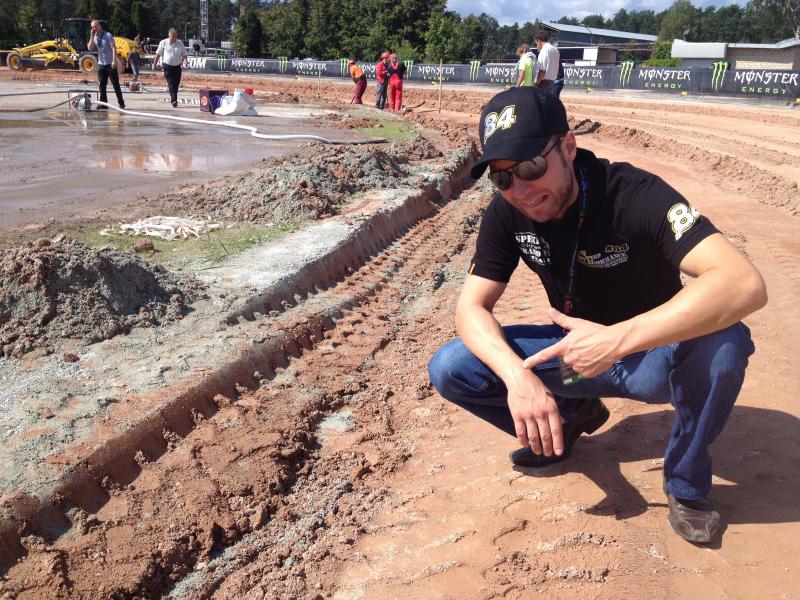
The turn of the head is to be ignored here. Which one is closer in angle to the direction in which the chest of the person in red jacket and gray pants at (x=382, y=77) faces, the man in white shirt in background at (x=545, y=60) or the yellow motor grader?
the man in white shirt in background

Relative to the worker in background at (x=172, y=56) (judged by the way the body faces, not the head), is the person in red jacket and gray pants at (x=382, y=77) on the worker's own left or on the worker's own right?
on the worker's own left

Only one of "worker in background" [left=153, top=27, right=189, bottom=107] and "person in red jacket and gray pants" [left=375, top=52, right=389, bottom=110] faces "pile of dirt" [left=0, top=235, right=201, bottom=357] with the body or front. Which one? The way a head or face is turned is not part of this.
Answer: the worker in background

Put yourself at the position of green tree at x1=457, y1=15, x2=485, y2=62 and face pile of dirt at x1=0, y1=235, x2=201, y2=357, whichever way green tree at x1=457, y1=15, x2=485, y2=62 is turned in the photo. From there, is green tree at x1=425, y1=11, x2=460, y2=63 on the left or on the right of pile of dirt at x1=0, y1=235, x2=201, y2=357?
right

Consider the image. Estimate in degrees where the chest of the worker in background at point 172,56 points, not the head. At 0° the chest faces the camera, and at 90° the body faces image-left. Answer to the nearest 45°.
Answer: approximately 0°

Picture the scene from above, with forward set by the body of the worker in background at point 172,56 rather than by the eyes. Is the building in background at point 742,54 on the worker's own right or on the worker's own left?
on the worker's own left
